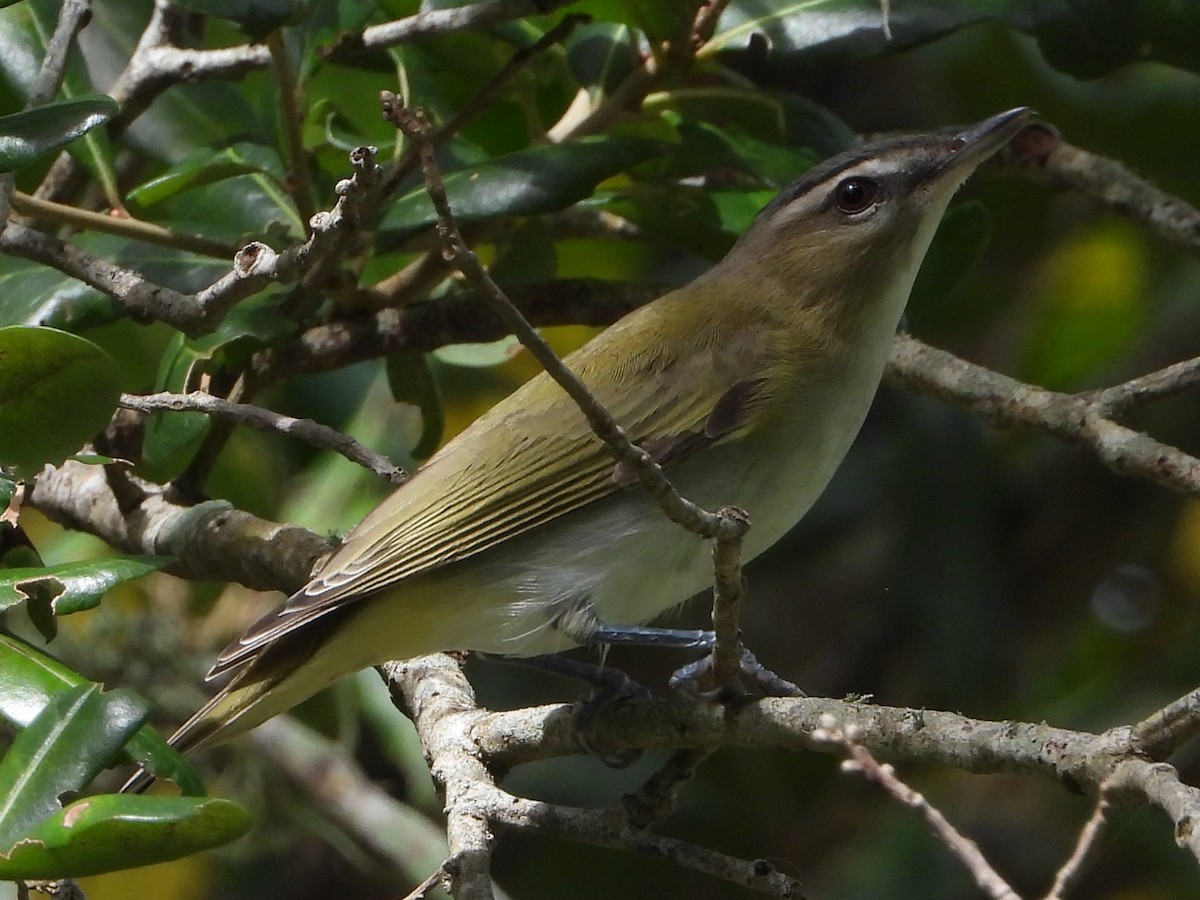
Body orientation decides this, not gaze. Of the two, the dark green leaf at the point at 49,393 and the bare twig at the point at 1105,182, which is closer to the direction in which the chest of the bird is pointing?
the bare twig

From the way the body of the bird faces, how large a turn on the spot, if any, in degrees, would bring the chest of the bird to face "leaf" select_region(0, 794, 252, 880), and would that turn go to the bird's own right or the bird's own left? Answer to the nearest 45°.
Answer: approximately 135° to the bird's own right

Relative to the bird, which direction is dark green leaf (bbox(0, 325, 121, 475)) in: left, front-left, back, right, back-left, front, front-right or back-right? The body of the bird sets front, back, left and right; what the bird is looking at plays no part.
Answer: back-right

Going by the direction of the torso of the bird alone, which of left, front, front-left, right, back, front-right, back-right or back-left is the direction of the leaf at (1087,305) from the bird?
front-left

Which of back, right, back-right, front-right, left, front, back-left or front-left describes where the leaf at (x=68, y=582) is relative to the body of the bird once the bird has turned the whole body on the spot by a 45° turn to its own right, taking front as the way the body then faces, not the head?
right

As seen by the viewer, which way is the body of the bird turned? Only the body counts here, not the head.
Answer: to the viewer's right
